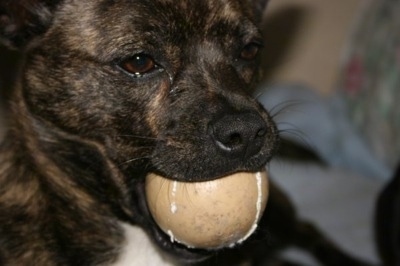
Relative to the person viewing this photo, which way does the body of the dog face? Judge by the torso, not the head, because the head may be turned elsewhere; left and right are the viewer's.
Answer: facing the viewer and to the right of the viewer
